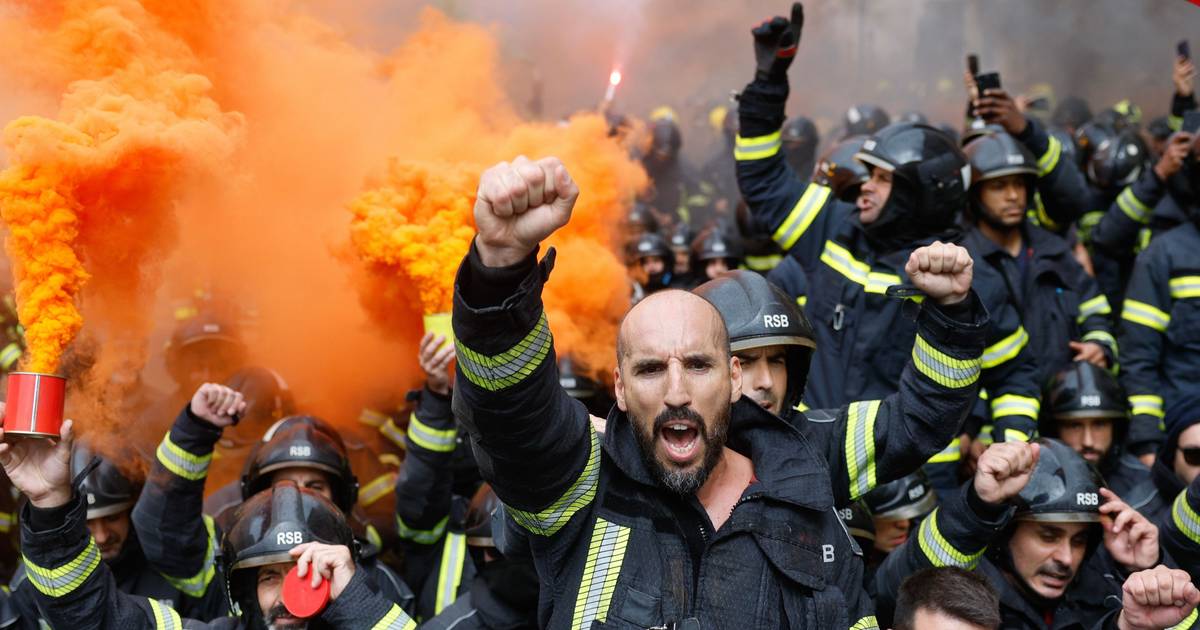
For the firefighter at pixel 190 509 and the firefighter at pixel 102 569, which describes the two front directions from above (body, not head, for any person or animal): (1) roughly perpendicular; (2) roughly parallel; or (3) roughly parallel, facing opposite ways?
roughly parallel

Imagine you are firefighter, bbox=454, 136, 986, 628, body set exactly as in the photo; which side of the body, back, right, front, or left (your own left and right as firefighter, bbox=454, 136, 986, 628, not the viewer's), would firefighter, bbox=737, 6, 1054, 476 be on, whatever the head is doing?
back

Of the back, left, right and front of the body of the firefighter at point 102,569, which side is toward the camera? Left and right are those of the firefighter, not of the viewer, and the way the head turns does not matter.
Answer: front

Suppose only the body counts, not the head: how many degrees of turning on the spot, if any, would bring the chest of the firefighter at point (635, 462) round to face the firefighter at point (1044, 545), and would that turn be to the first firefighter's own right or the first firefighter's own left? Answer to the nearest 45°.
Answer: approximately 135° to the first firefighter's own left

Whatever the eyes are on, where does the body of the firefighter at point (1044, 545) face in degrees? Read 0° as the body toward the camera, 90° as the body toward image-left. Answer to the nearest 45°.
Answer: approximately 315°

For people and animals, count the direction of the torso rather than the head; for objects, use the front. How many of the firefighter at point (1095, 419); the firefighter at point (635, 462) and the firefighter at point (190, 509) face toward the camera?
3

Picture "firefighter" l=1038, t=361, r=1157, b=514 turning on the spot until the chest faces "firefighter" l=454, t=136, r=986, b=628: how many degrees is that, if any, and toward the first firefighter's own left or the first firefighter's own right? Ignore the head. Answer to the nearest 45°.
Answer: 0° — they already face them

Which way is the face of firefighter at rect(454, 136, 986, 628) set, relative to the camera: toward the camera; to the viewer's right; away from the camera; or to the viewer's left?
toward the camera

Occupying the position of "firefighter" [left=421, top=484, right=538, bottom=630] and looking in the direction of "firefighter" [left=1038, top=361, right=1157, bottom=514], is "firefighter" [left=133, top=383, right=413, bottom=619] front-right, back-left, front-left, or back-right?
back-left

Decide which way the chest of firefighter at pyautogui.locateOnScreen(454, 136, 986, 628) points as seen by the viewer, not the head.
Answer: toward the camera

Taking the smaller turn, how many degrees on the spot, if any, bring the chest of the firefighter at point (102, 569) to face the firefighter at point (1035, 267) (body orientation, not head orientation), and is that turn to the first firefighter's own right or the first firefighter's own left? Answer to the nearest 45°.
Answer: approximately 90° to the first firefighter's own left

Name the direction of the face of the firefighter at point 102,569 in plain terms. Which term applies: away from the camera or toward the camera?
toward the camera

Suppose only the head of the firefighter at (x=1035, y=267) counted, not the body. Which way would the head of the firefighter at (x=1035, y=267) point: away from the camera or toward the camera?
toward the camera

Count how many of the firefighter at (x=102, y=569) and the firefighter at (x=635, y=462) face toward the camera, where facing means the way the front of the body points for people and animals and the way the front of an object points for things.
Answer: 2

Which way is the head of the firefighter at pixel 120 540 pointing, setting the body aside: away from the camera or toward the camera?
toward the camera

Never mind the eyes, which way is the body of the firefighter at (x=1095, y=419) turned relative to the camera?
toward the camera
